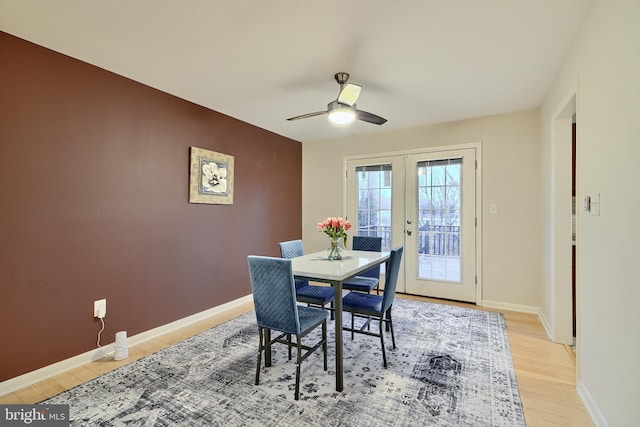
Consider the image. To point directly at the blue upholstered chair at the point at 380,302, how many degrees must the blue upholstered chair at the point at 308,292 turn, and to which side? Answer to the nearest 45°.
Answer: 0° — it already faces it

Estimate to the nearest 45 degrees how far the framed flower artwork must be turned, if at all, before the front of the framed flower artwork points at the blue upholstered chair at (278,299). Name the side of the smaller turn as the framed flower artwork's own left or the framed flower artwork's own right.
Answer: approximately 45° to the framed flower artwork's own right

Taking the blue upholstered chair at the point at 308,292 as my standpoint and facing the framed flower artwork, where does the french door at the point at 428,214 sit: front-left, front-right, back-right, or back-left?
back-right

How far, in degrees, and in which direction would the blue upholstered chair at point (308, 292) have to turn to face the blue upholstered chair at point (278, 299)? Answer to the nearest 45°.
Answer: approximately 45° to its right

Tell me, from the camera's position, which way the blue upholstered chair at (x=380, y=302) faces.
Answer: facing away from the viewer and to the left of the viewer

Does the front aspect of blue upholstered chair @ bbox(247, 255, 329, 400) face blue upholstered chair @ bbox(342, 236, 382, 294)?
yes

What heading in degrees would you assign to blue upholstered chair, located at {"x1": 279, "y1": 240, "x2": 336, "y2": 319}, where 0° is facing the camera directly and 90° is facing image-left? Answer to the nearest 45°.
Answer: approximately 315°
